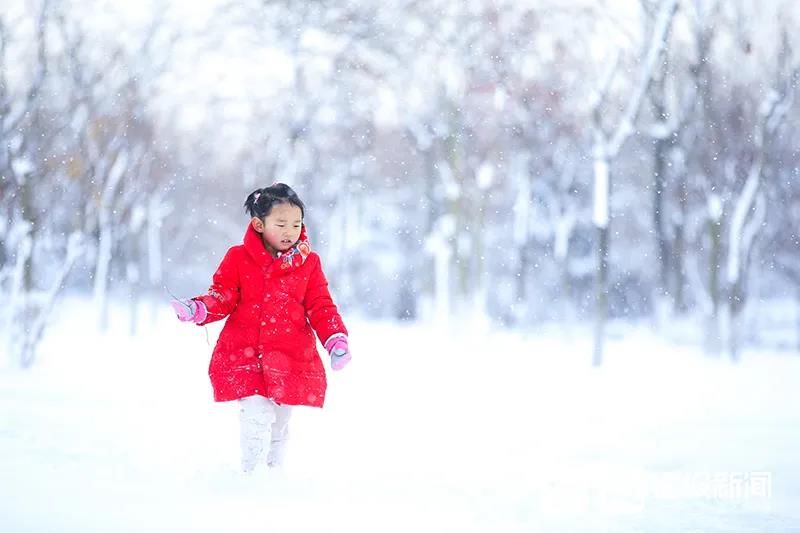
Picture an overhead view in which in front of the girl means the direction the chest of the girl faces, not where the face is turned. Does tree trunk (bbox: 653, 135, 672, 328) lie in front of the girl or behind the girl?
behind

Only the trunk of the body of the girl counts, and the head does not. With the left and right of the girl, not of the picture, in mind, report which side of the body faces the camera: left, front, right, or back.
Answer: front

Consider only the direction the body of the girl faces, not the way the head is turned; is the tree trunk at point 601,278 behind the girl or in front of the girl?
behind
